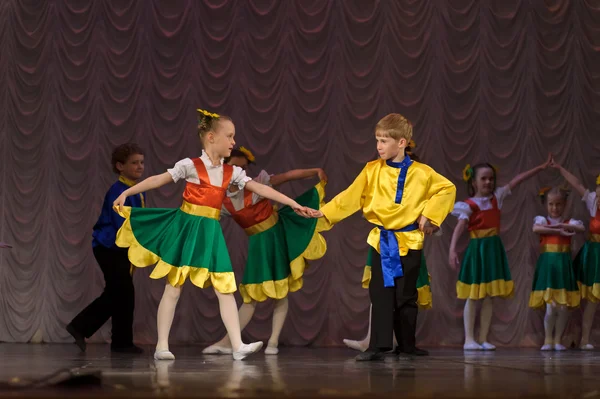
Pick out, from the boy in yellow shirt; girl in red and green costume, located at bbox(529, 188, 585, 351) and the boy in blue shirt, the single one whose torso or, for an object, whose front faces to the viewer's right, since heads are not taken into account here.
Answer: the boy in blue shirt

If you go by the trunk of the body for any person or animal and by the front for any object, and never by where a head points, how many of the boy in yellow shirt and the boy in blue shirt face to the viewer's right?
1

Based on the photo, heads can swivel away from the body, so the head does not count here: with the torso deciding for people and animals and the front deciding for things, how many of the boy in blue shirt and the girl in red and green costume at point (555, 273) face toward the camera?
1

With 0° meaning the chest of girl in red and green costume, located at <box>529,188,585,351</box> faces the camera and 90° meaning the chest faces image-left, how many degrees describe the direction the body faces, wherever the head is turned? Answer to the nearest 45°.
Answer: approximately 0°

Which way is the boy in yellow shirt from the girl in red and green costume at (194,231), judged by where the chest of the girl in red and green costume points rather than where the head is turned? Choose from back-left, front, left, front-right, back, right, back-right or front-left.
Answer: front-left

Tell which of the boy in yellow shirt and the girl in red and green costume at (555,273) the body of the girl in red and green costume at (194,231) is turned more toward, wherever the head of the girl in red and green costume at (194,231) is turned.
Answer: the boy in yellow shirt

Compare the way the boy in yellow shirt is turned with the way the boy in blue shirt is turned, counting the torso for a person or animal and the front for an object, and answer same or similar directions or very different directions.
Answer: very different directions

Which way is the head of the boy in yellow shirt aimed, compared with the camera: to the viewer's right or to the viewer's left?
to the viewer's left

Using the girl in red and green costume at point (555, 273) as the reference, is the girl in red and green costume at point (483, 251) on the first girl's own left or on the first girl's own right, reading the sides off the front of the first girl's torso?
on the first girl's own right

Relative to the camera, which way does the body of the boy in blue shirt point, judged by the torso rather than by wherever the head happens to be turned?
to the viewer's right

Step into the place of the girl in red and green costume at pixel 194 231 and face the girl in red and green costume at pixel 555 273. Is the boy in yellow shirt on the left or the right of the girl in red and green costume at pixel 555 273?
right
